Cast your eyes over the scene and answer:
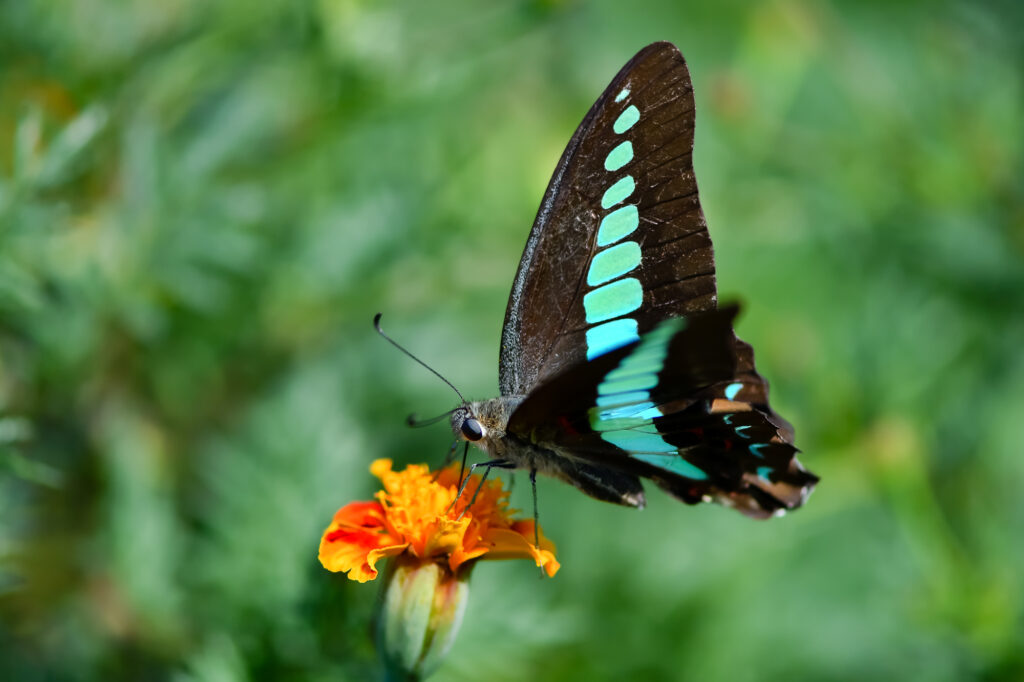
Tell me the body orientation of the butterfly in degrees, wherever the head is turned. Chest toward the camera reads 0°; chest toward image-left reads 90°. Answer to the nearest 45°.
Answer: approximately 90°
